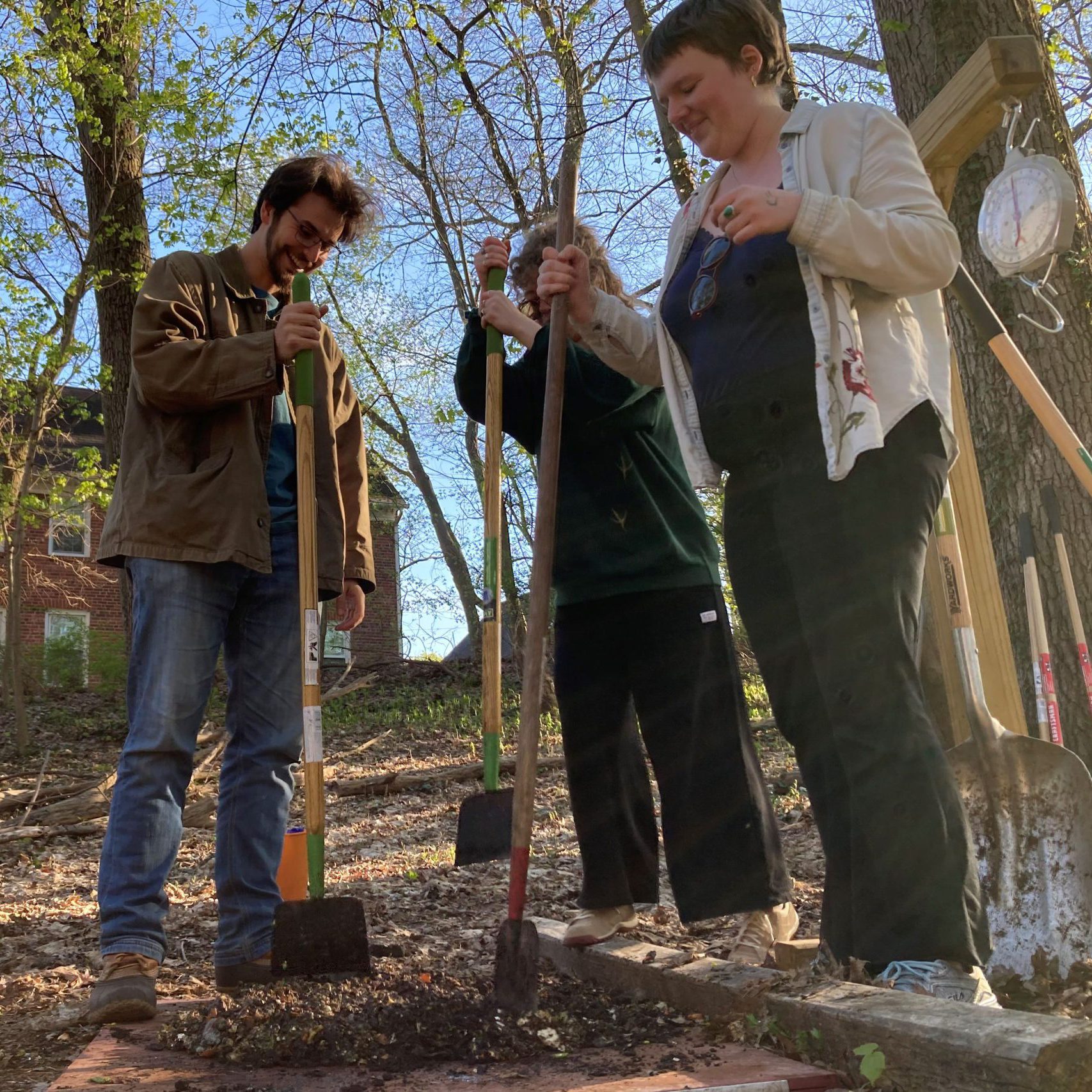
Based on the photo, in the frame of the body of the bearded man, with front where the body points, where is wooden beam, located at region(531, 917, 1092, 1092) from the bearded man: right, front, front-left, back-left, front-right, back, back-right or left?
front

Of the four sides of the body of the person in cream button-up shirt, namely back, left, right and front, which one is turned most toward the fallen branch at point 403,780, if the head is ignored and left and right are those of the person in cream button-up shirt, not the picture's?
right

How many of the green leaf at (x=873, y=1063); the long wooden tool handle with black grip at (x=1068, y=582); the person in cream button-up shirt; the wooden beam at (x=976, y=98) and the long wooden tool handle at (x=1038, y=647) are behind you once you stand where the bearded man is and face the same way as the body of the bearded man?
0

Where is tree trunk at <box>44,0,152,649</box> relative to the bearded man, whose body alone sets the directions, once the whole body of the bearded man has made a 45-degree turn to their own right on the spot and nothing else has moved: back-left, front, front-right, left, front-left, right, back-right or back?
back

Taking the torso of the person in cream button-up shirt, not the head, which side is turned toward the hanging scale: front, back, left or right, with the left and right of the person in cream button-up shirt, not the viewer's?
back

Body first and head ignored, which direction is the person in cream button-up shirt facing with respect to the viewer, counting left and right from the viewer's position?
facing the viewer and to the left of the viewer

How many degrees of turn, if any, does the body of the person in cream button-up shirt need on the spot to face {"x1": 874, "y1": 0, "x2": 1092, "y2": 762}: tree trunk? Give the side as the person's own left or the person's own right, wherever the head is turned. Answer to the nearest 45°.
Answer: approximately 135° to the person's own right

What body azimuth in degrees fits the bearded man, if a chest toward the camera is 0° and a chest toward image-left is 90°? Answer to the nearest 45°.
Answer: approximately 315°

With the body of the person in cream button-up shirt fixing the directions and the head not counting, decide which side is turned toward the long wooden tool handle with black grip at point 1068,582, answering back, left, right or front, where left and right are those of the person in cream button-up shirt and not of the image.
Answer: back

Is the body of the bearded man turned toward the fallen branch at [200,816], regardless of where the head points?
no

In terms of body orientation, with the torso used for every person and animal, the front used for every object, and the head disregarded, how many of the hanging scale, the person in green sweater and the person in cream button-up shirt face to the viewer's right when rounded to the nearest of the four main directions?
0

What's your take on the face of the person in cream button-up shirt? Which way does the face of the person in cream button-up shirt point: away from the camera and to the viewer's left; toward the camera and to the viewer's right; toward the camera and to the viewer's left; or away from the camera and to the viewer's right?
toward the camera and to the viewer's left

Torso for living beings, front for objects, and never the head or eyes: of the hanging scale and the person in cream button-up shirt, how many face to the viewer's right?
0

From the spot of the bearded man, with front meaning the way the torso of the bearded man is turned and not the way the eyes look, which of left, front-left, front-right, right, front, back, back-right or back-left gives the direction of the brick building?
back-left

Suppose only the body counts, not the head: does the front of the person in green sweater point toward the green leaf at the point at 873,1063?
no

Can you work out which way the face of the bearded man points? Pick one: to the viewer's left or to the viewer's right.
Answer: to the viewer's right

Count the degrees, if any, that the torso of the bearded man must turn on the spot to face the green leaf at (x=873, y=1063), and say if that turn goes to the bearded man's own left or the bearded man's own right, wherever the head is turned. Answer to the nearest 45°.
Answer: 0° — they already face it

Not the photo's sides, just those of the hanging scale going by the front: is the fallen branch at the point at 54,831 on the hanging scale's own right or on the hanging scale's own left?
on the hanging scale's own right
